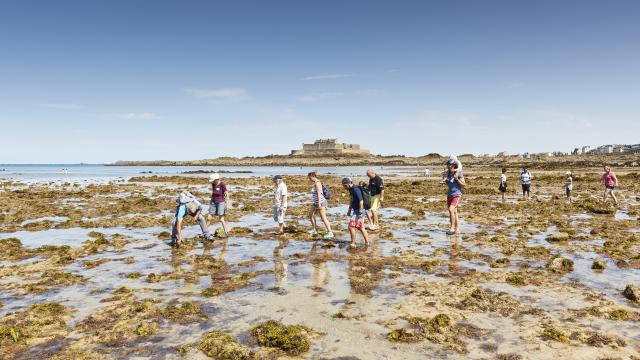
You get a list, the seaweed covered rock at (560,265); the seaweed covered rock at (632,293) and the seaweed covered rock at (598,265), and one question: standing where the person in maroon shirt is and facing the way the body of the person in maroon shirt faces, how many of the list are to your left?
3

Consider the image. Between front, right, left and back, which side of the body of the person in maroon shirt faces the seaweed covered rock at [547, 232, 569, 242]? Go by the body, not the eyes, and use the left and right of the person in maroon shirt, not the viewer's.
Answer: left

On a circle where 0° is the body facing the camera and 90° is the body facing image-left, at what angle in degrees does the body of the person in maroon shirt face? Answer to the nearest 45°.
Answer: approximately 45°

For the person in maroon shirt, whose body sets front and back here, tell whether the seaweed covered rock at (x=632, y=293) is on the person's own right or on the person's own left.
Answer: on the person's own left

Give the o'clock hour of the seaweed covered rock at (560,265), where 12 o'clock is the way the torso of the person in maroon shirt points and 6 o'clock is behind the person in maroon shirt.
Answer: The seaweed covered rock is roughly at 9 o'clock from the person in maroon shirt.

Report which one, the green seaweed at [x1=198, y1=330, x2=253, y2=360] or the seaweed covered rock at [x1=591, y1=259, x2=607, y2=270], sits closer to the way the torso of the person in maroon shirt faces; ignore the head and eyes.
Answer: the green seaweed

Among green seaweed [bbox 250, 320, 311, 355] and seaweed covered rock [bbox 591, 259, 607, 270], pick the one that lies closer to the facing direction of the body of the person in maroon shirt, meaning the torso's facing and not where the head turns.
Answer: the green seaweed

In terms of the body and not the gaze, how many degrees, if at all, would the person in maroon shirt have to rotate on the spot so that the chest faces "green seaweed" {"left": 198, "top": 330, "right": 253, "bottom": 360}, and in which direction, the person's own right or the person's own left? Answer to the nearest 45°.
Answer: approximately 45° to the person's own left

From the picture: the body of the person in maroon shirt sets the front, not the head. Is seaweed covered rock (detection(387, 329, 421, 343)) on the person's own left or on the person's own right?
on the person's own left

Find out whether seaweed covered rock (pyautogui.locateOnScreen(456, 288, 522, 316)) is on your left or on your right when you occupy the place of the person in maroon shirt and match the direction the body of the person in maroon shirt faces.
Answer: on your left

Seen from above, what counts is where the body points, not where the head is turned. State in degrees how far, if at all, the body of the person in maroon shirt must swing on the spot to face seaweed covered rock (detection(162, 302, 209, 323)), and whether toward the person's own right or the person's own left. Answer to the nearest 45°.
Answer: approximately 45° to the person's own left
